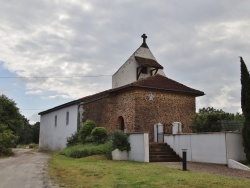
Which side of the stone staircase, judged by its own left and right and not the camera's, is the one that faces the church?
back

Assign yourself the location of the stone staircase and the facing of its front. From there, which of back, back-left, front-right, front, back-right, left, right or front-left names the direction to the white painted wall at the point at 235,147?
front-left

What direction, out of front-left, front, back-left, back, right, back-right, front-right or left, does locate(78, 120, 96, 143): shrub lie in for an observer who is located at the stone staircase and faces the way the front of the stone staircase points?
back-right

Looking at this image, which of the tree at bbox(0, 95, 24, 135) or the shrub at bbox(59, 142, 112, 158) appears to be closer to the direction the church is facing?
the shrub

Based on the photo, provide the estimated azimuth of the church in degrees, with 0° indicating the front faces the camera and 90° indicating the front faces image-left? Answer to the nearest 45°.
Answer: approximately 315°

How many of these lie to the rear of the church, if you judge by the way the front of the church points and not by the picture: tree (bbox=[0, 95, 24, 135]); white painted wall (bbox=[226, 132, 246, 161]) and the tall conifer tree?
1

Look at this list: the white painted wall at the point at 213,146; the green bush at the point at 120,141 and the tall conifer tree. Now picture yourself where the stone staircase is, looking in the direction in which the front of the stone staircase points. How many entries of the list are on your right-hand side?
1

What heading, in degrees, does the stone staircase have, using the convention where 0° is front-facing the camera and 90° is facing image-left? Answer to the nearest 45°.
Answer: approximately 0°

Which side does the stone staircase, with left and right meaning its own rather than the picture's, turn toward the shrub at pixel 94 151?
right

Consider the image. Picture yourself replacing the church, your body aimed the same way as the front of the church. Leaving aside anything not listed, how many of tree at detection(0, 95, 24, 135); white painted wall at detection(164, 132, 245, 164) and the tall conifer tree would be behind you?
1

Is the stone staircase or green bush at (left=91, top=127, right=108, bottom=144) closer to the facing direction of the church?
the stone staircase

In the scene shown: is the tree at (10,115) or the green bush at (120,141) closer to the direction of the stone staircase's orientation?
the green bush
